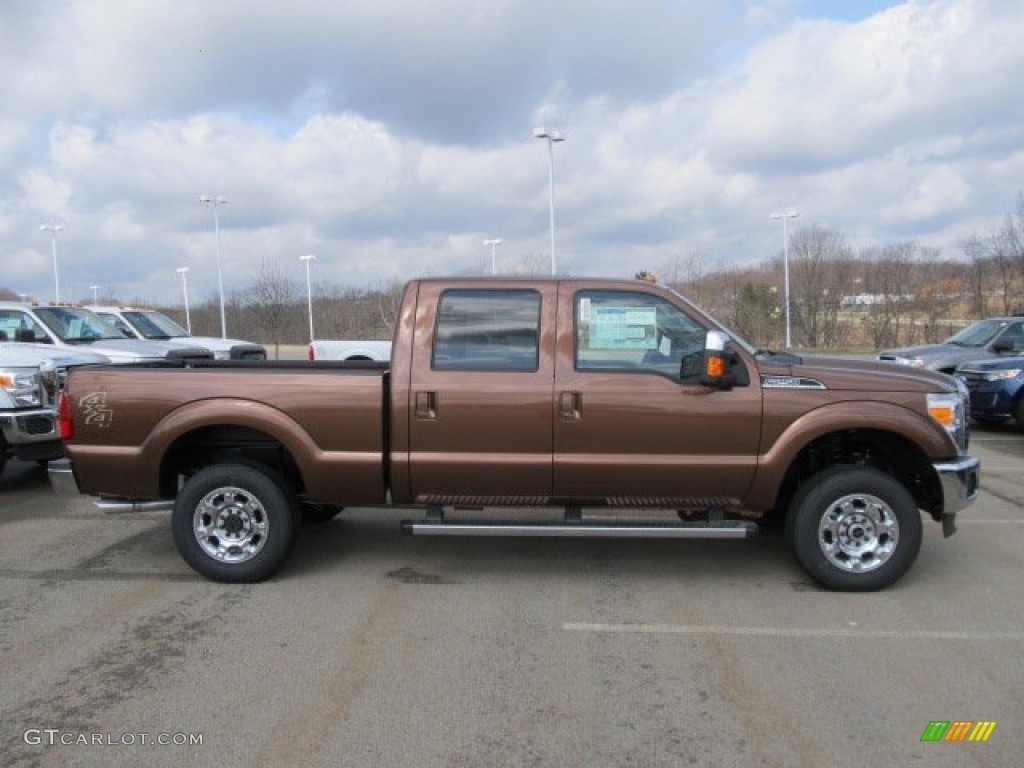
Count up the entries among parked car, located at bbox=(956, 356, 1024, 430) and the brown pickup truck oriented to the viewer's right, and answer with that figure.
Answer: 1

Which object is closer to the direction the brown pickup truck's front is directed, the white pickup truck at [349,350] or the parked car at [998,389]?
the parked car

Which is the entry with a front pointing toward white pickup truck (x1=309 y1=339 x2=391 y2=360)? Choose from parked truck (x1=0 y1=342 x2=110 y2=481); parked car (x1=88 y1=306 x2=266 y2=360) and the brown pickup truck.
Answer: parked car (x1=88 y1=306 x2=266 y2=360)

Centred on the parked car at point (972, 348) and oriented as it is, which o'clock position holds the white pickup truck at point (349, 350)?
The white pickup truck is roughly at 1 o'clock from the parked car.

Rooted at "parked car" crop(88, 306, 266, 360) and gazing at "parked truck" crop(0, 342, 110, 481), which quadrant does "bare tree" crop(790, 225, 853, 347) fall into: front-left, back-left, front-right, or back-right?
back-left

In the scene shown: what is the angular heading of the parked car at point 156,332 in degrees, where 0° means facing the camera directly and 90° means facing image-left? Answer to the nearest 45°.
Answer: approximately 315°

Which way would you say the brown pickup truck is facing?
to the viewer's right
